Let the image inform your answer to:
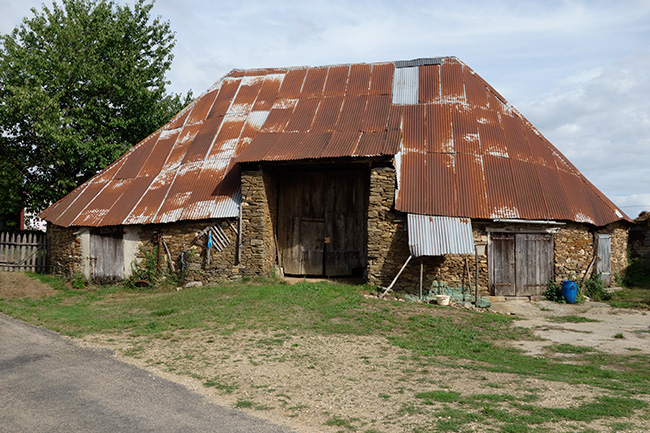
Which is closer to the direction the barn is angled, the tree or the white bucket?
the white bucket

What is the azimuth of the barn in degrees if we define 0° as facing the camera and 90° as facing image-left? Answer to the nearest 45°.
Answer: approximately 0°

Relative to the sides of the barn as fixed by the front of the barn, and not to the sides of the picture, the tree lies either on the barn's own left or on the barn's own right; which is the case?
on the barn's own right

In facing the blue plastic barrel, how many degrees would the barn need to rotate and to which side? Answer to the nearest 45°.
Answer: approximately 90° to its left

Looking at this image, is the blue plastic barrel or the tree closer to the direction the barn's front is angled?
the blue plastic barrel

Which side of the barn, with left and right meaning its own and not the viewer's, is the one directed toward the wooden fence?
right

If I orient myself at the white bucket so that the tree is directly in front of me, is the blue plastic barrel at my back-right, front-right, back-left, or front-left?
back-right

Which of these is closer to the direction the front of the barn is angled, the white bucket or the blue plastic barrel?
the white bucket

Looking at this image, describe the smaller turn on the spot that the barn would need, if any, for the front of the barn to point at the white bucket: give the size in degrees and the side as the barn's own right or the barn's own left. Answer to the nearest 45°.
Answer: approximately 45° to the barn's own left
